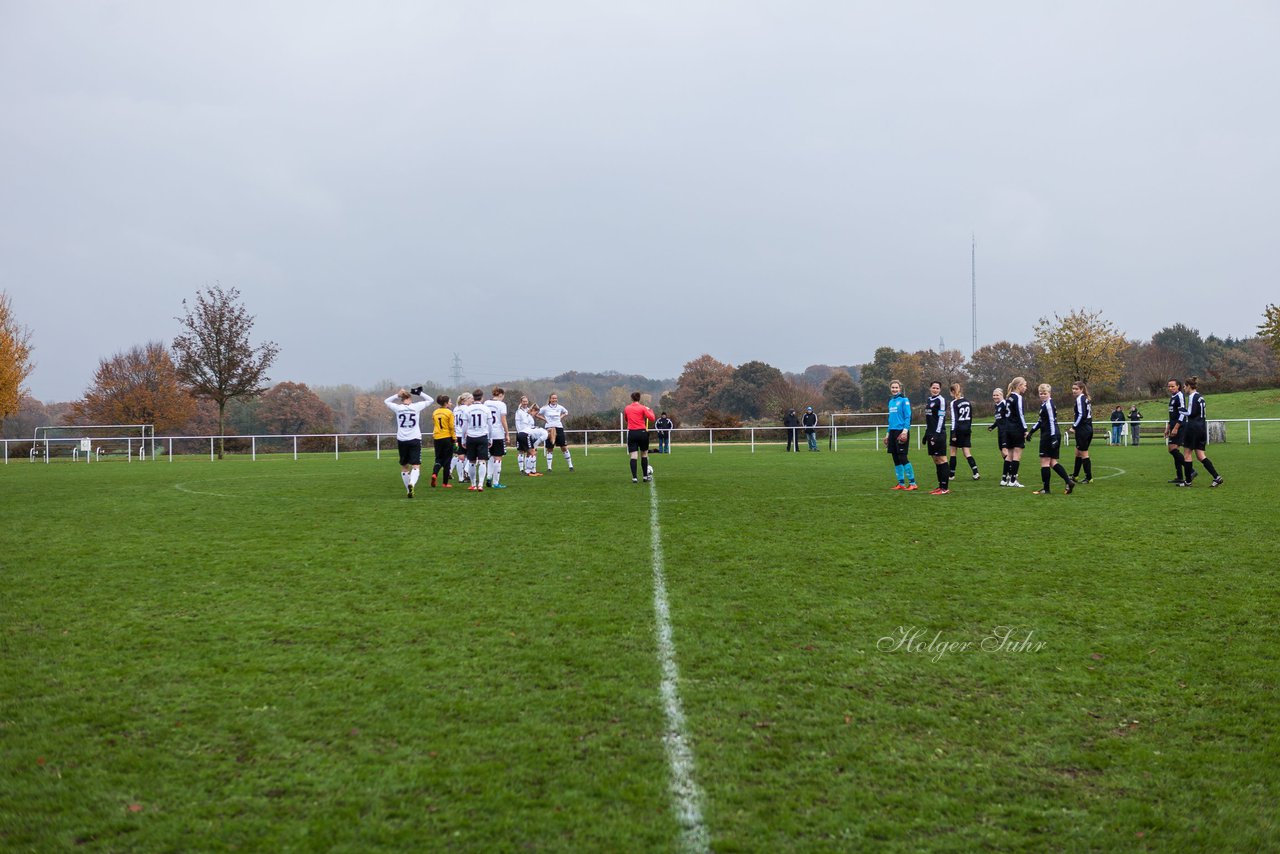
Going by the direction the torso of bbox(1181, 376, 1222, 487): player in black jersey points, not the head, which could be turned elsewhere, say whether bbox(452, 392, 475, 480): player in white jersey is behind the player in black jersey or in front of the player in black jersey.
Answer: in front

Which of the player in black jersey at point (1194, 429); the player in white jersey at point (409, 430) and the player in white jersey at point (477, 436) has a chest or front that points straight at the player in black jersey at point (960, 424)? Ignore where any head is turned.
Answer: the player in black jersey at point (1194, 429)

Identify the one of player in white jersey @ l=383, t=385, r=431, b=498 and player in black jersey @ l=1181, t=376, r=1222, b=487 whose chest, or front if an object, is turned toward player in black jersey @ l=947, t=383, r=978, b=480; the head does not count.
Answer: player in black jersey @ l=1181, t=376, r=1222, b=487

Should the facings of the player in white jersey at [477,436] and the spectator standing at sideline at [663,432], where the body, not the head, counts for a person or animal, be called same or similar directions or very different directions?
very different directions

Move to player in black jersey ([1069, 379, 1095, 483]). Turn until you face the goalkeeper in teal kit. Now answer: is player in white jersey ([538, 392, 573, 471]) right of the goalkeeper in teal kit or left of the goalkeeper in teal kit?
right

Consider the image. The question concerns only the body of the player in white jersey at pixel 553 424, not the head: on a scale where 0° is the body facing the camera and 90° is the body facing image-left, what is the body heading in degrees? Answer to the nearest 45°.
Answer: approximately 0°

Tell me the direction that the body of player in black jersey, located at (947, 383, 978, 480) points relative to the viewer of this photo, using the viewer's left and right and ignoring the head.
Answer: facing away from the viewer and to the left of the viewer

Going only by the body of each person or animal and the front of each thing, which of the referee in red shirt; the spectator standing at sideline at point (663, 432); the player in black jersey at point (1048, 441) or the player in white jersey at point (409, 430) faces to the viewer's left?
the player in black jersey

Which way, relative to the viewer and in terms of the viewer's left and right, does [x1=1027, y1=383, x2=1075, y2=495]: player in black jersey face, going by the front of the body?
facing to the left of the viewer

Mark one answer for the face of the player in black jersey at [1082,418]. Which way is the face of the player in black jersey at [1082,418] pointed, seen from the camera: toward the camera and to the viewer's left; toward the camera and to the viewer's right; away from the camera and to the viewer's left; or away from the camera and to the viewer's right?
toward the camera and to the viewer's left
